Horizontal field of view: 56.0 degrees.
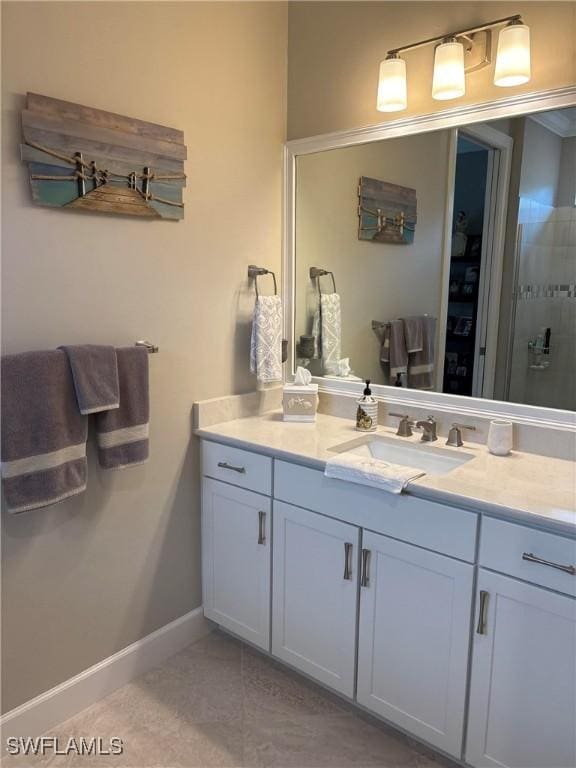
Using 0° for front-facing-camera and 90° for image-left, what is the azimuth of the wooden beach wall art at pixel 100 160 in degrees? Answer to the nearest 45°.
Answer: approximately 315°

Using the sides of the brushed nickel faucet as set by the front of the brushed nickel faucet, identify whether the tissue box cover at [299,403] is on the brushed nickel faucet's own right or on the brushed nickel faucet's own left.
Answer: on the brushed nickel faucet's own right

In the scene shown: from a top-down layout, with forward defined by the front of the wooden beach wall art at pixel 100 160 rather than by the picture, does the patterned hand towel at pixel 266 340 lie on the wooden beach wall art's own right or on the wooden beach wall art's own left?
on the wooden beach wall art's own left

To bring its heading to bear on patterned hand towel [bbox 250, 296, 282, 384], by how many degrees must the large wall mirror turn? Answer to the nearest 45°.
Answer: approximately 45° to its right

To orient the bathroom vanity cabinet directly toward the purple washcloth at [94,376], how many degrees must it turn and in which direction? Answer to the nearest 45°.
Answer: approximately 45° to its right

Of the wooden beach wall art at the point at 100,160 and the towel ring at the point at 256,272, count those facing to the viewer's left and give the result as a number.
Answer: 0

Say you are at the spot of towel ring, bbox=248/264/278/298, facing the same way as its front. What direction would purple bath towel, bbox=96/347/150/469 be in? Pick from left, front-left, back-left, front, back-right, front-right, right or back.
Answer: right

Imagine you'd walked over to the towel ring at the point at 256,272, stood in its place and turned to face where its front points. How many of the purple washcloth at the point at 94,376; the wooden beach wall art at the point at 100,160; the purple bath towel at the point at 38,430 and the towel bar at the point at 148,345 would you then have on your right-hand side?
4

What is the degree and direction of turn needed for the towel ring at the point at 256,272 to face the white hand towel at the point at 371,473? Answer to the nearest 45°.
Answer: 0° — it already faces it

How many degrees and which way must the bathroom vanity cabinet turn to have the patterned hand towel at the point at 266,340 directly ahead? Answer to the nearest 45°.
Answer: approximately 90° to its right

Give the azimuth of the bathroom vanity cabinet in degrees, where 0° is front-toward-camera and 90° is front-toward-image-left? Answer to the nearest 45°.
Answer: approximately 45°

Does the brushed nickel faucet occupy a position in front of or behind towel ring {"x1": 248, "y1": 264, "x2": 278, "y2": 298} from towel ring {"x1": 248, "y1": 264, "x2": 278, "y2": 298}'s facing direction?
in front
